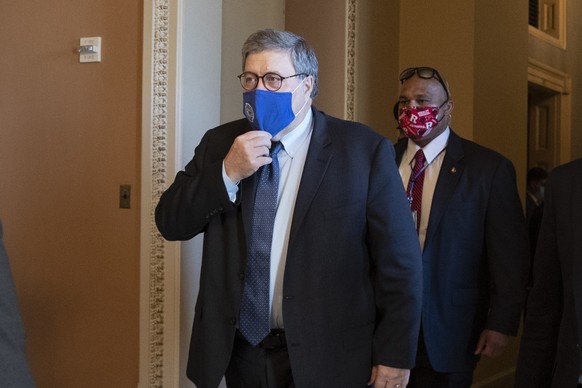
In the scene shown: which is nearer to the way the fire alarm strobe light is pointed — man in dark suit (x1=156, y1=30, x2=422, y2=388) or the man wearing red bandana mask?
the man in dark suit

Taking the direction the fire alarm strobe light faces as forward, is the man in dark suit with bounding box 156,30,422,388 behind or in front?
in front

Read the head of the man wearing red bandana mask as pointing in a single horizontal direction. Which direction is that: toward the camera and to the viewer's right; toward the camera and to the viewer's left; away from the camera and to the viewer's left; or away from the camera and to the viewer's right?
toward the camera and to the viewer's left

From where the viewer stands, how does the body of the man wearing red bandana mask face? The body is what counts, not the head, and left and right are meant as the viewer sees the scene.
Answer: facing the viewer and to the left of the viewer

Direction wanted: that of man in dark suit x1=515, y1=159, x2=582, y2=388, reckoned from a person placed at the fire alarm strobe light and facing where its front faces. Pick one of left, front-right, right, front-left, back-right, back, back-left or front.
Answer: front-left

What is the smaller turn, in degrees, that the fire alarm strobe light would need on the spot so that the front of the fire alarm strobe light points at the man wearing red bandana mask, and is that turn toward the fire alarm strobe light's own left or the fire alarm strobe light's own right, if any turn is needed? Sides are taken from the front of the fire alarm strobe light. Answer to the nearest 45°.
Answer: approximately 45° to the fire alarm strobe light's own left

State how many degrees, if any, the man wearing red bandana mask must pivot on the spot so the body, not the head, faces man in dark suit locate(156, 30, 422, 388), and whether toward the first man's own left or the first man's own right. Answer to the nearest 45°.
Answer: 0° — they already face them

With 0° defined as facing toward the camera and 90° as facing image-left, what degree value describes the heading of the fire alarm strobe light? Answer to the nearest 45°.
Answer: approximately 0°

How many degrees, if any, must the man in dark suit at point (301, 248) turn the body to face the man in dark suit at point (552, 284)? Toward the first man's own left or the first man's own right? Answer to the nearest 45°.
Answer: approximately 135° to the first man's own left

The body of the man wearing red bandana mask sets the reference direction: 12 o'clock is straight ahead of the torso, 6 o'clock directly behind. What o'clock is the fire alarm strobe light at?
The fire alarm strobe light is roughly at 2 o'clock from the man wearing red bandana mask.

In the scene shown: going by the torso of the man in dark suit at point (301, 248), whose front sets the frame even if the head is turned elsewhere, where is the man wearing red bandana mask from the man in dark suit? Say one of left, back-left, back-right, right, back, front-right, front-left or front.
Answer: back

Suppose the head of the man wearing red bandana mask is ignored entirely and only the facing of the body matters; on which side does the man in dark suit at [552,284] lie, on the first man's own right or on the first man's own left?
on the first man's own left
